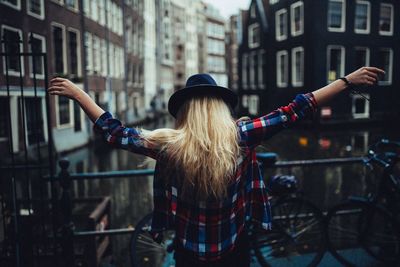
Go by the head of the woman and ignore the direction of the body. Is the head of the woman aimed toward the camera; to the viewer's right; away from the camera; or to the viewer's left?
away from the camera

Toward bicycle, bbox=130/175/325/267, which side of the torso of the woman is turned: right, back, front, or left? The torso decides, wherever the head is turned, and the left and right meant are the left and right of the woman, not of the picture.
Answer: front

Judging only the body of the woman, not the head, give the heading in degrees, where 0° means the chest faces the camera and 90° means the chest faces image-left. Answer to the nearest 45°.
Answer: approximately 180°

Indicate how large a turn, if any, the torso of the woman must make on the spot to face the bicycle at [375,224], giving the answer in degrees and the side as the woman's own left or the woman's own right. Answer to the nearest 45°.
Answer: approximately 45° to the woman's own right

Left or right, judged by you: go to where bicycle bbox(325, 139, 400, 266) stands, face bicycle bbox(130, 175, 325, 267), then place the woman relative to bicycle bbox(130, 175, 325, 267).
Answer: left

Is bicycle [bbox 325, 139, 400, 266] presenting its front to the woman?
no

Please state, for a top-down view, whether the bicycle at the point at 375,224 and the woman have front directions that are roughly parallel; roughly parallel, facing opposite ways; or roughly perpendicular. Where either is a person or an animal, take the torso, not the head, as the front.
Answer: roughly perpendicular
